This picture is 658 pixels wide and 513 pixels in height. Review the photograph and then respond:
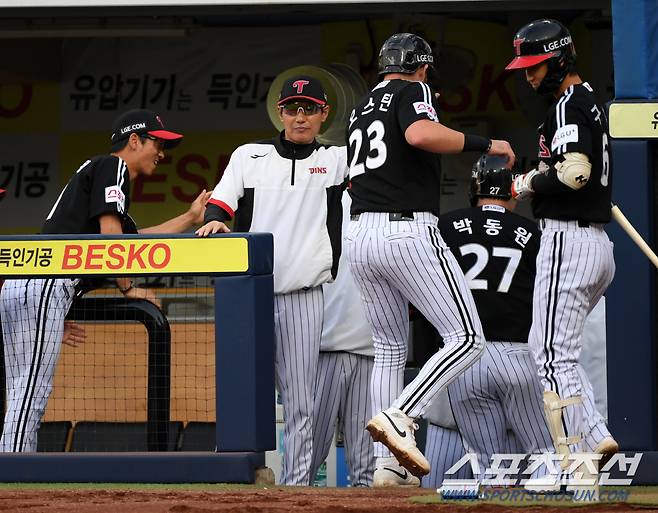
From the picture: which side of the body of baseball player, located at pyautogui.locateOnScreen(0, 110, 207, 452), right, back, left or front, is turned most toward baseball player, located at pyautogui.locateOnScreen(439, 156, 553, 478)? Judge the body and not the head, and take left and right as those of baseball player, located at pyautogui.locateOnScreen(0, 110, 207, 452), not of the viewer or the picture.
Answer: front

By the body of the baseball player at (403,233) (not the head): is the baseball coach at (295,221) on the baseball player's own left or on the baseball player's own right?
on the baseball player's own left

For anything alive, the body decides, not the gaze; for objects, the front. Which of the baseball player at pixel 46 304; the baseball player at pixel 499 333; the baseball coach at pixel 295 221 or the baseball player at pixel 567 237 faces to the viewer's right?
the baseball player at pixel 46 304

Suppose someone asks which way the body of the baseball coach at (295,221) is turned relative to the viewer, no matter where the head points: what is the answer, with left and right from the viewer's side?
facing the viewer

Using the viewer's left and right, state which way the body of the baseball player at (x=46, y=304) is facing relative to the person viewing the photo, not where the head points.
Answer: facing to the right of the viewer

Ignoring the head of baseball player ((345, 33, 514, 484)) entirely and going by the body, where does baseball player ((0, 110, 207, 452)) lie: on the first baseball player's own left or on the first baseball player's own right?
on the first baseball player's own left

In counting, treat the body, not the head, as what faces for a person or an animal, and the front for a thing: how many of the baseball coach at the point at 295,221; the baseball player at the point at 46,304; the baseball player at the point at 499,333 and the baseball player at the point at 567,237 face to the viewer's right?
1

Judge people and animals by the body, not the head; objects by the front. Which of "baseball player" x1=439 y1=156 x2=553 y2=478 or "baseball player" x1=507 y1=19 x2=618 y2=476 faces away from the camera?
"baseball player" x1=439 y1=156 x2=553 y2=478

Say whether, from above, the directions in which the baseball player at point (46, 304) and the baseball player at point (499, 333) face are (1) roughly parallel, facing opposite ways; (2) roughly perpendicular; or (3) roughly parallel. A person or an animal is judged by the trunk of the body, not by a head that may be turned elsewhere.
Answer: roughly perpendicular

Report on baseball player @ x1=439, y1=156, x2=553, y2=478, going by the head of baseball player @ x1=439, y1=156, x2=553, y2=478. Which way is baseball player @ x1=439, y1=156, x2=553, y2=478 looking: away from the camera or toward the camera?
away from the camera

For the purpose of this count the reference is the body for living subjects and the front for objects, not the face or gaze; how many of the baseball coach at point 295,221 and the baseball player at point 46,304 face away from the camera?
0

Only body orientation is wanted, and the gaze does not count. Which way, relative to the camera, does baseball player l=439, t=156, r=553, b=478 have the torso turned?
away from the camera

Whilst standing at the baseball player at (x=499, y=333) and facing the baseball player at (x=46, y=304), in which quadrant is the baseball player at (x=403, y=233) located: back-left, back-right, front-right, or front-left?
front-left

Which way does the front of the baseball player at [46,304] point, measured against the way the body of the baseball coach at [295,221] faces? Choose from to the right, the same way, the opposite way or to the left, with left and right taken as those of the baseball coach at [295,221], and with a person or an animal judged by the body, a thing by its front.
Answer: to the left
